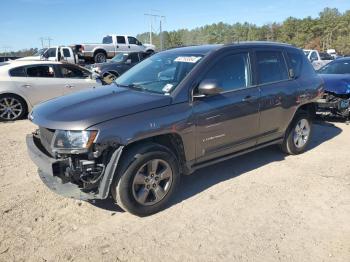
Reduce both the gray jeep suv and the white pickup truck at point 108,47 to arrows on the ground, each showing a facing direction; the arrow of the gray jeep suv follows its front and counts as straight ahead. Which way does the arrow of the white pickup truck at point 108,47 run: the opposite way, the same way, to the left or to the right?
the opposite way

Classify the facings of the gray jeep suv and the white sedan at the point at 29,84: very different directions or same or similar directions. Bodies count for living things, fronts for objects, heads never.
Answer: very different directions

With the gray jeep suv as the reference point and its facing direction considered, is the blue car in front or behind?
behind

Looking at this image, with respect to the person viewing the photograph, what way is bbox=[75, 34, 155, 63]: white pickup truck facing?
facing away from the viewer and to the right of the viewer

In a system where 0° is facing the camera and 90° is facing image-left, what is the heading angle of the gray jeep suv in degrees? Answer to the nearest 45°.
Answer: approximately 45°

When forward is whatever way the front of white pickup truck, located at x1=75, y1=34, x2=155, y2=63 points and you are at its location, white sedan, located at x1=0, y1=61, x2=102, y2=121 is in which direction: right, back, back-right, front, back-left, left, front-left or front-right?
back-right

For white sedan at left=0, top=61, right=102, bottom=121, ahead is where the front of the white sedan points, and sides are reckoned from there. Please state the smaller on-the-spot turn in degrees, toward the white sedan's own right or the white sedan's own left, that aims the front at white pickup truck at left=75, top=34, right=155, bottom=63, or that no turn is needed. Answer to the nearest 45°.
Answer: approximately 90° to the white sedan's own left

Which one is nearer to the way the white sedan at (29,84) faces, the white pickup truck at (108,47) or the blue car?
the blue car

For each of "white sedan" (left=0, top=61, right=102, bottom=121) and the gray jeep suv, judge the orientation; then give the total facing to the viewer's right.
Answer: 1

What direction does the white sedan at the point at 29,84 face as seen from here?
to the viewer's right

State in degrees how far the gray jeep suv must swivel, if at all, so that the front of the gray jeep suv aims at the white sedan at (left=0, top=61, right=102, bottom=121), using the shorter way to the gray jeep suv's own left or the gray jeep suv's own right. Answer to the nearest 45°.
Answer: approximately 90° to the gray jeep suv's own right

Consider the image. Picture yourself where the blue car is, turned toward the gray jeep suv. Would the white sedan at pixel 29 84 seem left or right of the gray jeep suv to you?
right
